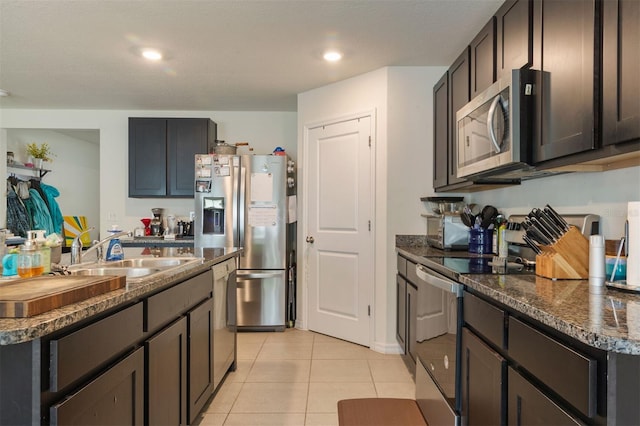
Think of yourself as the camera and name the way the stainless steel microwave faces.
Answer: facing the viewer and to the left of the viewer

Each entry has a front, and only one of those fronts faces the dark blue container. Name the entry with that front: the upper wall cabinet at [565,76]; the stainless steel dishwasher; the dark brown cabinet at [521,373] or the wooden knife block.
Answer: the stainless steel dishwasher

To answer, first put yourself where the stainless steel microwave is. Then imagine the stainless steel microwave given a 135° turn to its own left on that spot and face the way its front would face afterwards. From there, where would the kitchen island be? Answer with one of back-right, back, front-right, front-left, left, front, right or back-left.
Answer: back-right

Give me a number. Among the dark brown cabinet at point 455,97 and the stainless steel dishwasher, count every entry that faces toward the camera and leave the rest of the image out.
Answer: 0

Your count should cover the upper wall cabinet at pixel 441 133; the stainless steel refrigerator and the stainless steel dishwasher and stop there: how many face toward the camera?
1

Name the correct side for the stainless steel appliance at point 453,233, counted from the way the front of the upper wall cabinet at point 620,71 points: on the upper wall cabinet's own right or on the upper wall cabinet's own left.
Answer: on the upper wall cabinet's own right

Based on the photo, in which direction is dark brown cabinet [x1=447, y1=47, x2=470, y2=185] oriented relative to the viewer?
to the viewer's left

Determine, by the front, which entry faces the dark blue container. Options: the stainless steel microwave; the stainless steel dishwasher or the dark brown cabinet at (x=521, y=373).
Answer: the stainless steel dishwasher

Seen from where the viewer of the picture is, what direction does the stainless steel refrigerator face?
facing the viewer

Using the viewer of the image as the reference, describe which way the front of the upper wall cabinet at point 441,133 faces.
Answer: facing to the left of the viewer

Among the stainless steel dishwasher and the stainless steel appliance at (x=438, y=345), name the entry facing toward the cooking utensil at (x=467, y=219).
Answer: the stainless steel dishwasher

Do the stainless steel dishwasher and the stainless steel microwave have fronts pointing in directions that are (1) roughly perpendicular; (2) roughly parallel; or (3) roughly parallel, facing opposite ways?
roughly parallel, facing opposite ways

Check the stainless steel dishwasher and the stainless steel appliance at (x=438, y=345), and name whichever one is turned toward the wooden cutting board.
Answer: the stainless steel appliance

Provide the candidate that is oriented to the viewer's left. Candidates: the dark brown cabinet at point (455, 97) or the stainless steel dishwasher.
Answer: the dark brown cabinet

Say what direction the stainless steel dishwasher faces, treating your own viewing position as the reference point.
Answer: facing to the right of the viewer

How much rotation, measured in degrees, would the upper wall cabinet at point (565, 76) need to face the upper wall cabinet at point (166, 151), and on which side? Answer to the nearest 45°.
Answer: approximately 45° to its right

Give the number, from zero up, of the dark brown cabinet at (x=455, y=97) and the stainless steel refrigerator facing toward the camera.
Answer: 1

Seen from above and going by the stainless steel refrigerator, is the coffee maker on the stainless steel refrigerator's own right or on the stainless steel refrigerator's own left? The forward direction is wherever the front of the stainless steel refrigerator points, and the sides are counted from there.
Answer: on the stainless steel refrigerator's own right
